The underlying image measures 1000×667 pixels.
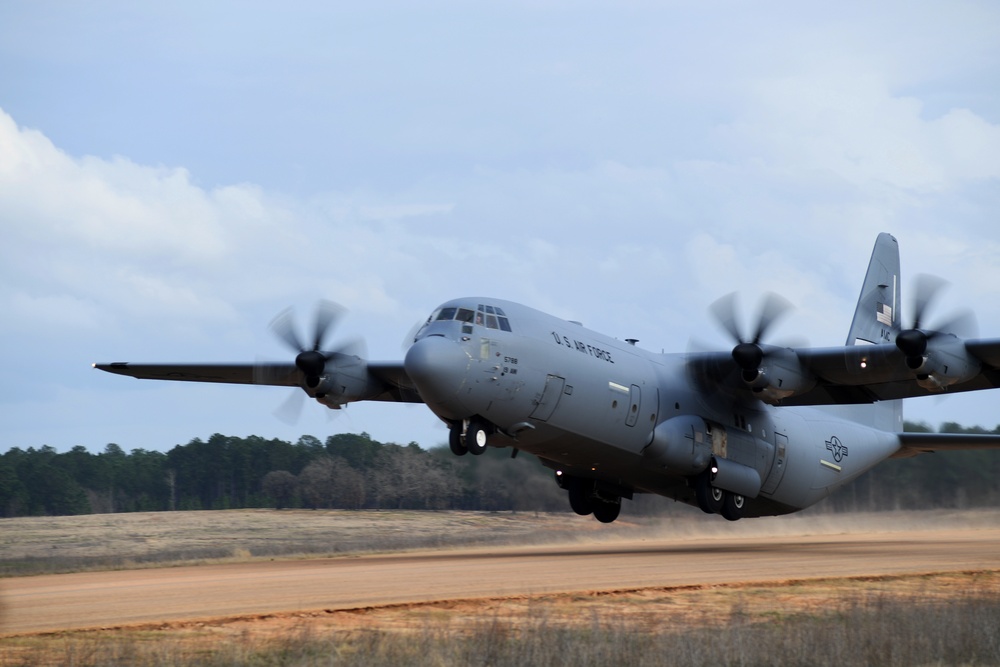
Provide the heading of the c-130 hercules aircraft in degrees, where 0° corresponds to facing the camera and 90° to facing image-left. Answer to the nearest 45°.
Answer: approximately 45°
